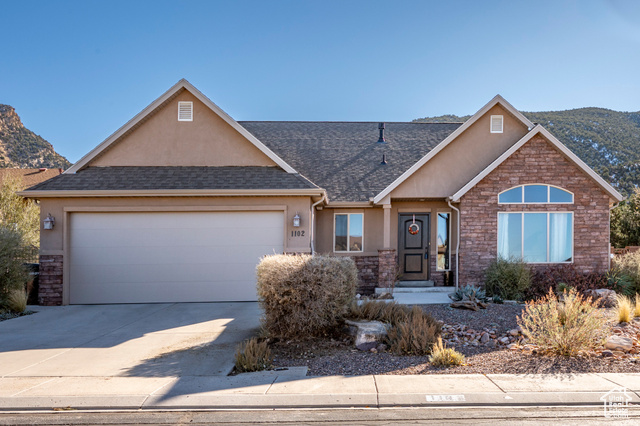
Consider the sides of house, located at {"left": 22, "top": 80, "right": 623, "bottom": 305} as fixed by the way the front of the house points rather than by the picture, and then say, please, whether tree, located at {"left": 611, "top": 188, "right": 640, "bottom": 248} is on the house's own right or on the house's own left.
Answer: on the house's own left

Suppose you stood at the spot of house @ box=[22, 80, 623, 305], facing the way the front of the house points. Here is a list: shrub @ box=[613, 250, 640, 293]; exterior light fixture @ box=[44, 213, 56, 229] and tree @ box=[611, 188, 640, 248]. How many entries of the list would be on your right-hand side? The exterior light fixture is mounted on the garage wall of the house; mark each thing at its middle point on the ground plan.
1

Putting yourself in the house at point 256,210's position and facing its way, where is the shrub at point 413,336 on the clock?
The shrub is roughly at 11 o'clock from the house.

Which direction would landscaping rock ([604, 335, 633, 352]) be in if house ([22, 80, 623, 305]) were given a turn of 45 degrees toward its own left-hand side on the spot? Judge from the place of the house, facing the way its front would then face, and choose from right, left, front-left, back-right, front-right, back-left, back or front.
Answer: front

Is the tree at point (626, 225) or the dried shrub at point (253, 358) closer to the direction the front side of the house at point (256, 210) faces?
the dried shrub

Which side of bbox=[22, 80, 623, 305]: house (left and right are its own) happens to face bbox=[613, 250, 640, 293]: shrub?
left

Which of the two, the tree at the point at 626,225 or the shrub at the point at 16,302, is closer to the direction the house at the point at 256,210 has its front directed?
the shrub

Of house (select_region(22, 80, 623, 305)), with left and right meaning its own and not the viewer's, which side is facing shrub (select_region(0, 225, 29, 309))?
right

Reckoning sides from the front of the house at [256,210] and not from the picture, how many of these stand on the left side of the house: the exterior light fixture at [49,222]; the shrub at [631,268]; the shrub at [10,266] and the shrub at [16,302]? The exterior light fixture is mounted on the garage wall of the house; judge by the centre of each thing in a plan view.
1

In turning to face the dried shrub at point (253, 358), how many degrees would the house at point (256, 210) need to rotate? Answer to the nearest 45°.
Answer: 0° — it already faces it

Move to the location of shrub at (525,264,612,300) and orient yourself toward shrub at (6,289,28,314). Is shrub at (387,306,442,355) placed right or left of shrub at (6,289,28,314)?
left

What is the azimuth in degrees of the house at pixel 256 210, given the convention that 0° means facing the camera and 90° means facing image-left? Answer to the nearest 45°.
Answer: approximately 0°

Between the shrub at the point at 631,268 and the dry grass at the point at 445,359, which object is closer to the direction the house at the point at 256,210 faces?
the dry grass

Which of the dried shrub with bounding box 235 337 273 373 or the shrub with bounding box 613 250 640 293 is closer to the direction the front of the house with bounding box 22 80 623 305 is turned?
the dried shrub

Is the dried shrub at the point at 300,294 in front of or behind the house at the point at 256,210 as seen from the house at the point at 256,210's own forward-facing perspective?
in front

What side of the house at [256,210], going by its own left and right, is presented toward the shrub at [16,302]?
right

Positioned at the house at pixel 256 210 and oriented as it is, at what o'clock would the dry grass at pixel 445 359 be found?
The dry grass is roughly at 11 o'clock from the house.
